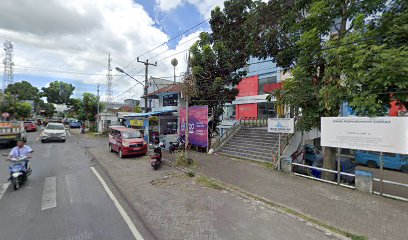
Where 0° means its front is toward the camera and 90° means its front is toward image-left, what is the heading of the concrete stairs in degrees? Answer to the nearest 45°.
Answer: approximately 45°

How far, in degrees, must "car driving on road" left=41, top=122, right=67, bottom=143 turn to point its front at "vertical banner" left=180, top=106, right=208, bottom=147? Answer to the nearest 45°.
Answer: approximately 45° to its left

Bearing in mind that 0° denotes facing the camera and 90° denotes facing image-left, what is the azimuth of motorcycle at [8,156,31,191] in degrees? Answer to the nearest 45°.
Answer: approximately 0°

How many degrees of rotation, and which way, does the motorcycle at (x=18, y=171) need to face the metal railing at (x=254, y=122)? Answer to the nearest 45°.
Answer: approximately 90° to its left

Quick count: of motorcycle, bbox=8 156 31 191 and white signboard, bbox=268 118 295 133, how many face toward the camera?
2

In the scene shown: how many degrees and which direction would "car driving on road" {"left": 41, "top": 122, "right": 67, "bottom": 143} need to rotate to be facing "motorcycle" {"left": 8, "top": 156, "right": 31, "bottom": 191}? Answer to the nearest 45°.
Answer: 0° — it already faces it

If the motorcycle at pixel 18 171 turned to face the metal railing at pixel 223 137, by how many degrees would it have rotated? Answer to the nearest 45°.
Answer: approximately 90° to its left
